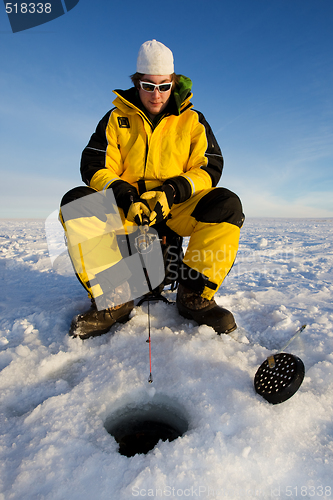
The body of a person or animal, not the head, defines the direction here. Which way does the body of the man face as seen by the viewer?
toward the camera

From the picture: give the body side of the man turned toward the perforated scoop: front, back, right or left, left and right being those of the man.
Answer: front
